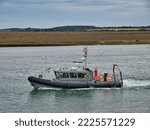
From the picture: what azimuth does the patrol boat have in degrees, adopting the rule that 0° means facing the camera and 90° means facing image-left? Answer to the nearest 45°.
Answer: approximately 90°
